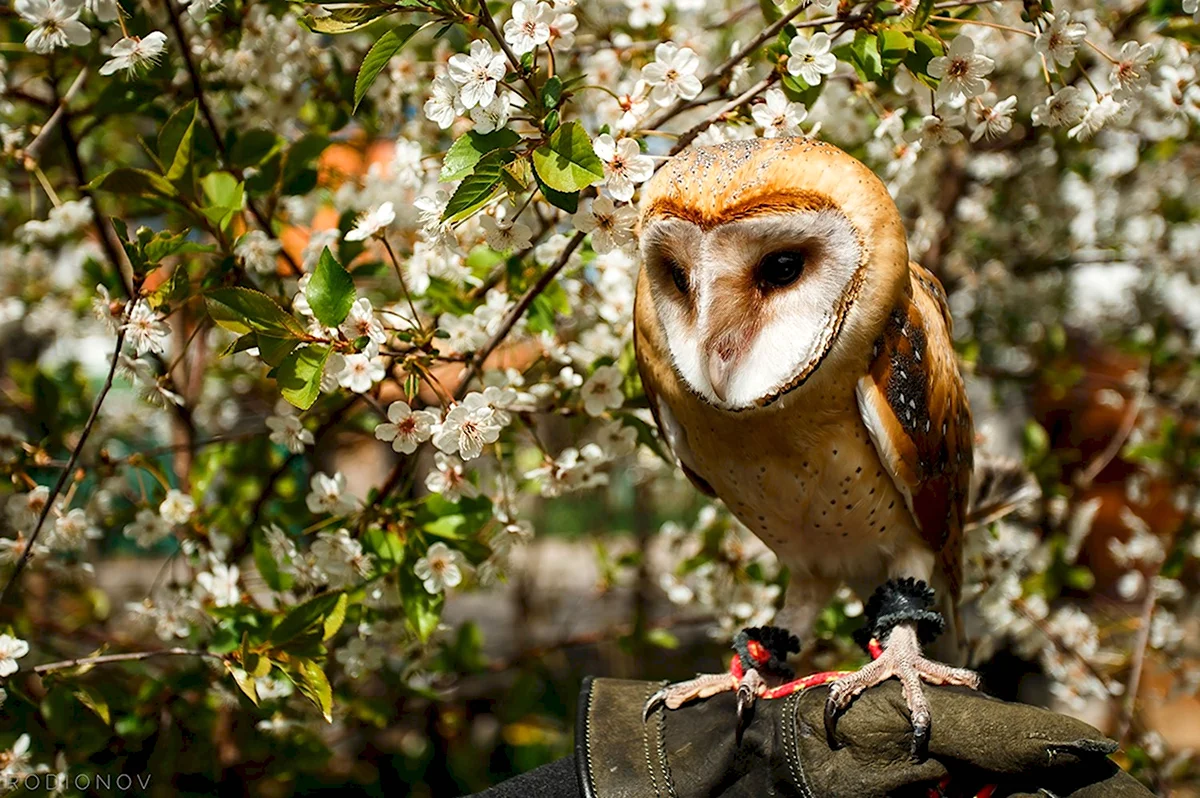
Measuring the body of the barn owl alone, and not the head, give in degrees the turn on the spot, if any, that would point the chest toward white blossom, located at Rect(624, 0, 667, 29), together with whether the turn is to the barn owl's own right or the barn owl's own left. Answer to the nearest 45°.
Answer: approximately 135° to the barn owl's own right

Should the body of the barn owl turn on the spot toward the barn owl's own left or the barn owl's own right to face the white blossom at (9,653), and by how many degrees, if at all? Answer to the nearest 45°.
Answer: approximately 45° to the barn owl's own right

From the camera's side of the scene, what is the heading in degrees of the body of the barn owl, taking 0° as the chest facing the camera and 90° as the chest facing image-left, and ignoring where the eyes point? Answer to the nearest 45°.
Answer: approximately 45°
